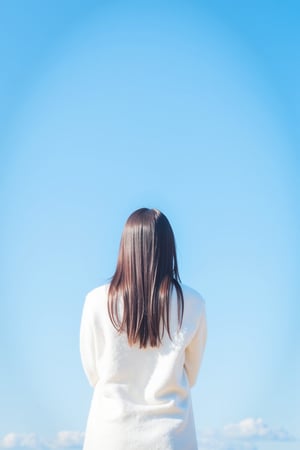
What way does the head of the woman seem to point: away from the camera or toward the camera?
away from the camera

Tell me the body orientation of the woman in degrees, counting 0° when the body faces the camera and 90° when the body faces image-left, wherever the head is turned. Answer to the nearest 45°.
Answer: approximately 180°
